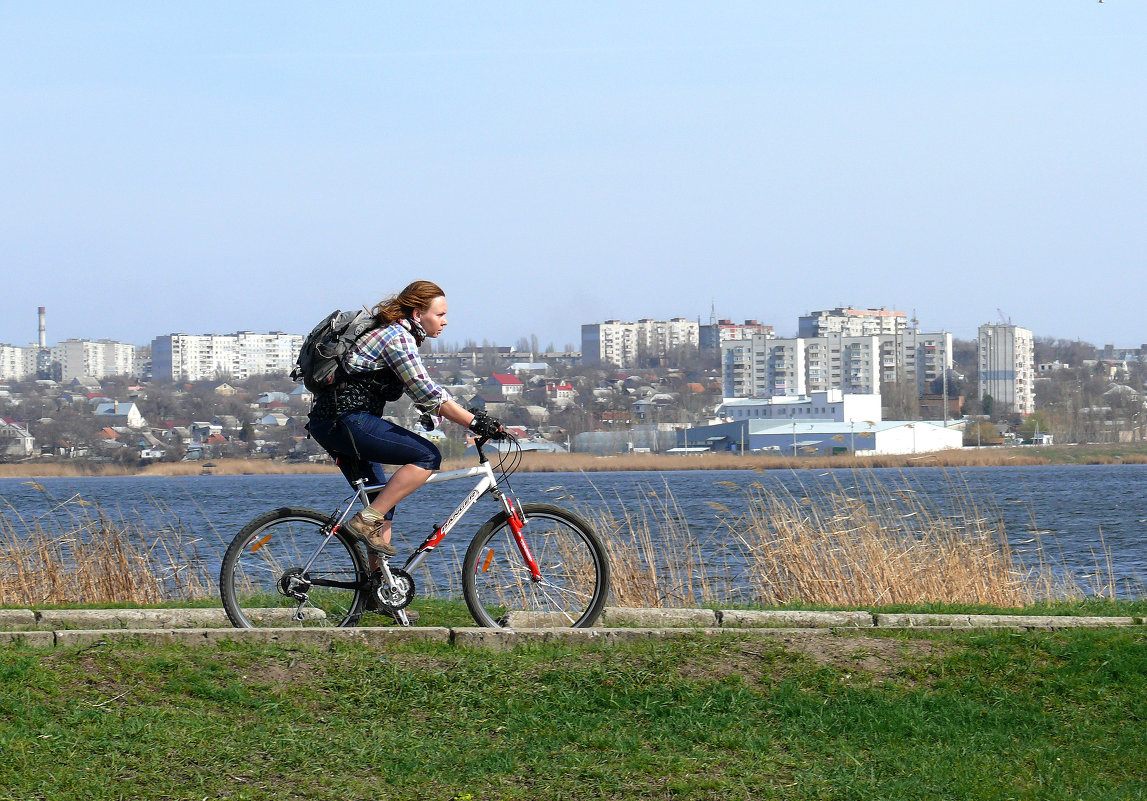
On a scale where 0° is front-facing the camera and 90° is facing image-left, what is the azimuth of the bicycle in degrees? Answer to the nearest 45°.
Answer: approximately 270°

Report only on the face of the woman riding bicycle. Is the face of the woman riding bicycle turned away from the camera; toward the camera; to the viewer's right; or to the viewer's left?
to the viewer's right

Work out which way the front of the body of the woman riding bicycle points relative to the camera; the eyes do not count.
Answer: to the viewer's right
